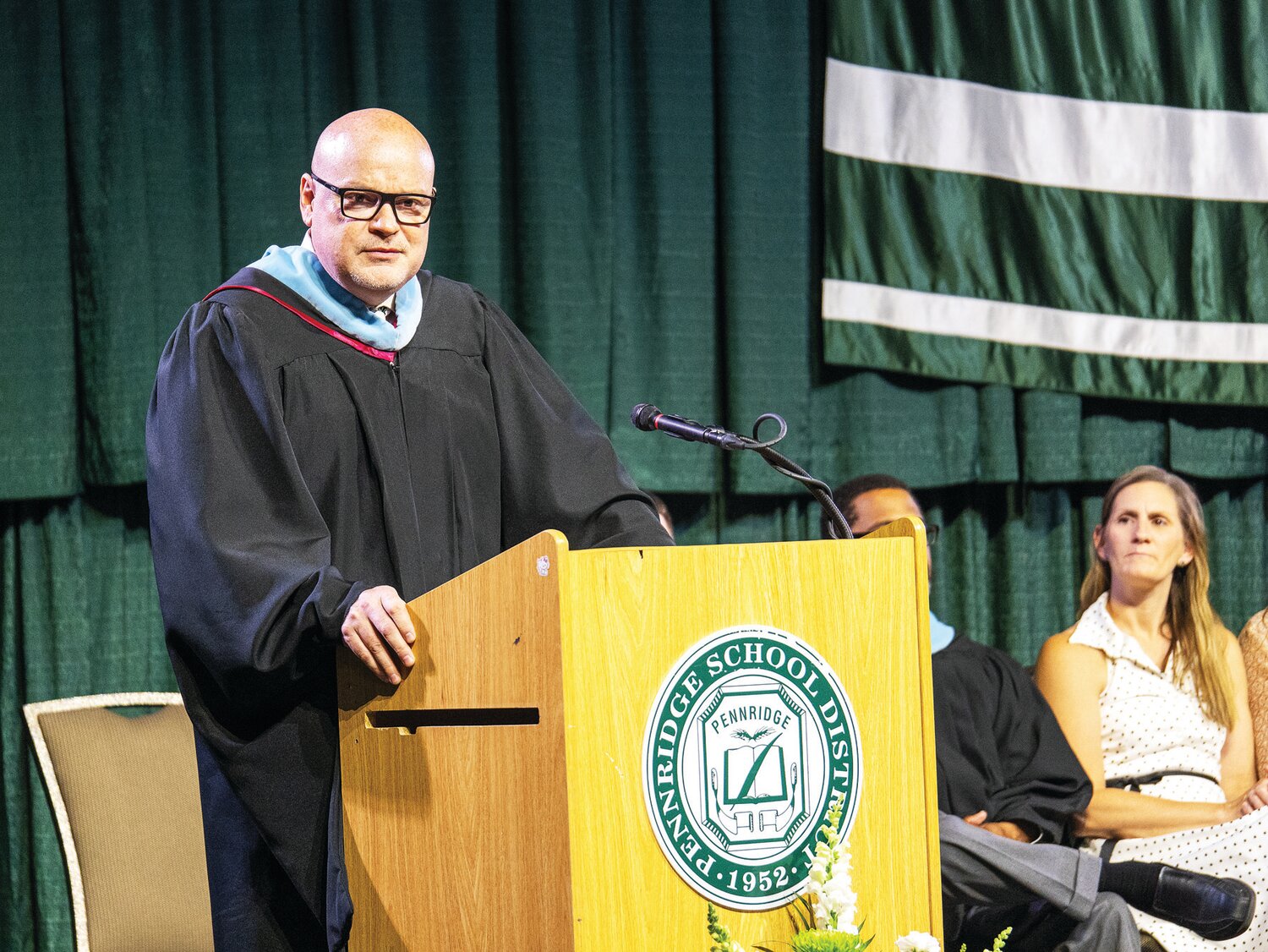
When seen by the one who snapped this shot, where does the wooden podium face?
facing the viewer and to the right of the viewer

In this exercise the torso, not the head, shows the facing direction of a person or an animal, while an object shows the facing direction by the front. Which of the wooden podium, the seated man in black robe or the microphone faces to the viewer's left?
the microphone

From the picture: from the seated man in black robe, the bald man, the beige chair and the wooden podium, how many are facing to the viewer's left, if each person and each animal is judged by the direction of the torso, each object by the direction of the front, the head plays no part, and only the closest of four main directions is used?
0

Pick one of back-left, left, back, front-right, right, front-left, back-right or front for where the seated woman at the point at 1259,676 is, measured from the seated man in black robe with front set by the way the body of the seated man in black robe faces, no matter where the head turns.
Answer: left

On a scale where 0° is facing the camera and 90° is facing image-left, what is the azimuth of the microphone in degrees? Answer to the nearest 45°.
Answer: approximately 90°

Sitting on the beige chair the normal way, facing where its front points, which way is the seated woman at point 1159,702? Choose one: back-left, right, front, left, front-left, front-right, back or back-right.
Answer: front-left

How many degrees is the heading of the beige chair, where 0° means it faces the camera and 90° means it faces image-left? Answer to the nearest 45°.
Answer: approximately 315°

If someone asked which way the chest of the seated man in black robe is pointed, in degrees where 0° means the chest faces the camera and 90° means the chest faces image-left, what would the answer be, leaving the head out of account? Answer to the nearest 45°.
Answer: approximately 315°

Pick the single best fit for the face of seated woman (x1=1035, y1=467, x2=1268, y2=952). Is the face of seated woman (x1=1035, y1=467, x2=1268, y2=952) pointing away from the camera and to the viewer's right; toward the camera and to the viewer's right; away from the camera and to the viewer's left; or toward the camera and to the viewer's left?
toward the camera and to the viewer's left

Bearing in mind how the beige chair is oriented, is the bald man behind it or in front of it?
in front
